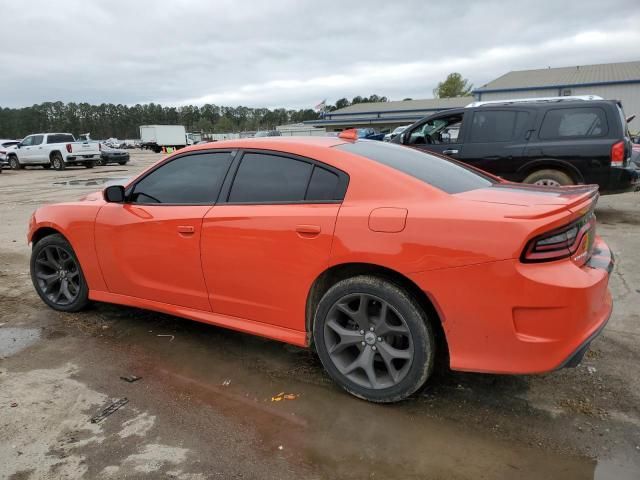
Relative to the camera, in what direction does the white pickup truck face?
facing away from the viewer and to the left of the viewer

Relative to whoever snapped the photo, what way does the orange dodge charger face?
facing away from the viewer and to the left of the viewer

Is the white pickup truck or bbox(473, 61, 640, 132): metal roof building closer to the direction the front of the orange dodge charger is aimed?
the white pickup truck

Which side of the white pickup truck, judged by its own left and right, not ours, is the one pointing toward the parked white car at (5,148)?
front

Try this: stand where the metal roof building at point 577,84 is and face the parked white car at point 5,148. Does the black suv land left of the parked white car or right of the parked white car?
left

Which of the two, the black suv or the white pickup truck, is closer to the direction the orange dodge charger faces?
the white pickup truck

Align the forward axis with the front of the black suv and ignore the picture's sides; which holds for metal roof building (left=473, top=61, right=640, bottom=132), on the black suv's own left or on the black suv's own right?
on the black suv's own right

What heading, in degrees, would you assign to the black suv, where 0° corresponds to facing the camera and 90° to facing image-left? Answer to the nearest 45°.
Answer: approximately 90°

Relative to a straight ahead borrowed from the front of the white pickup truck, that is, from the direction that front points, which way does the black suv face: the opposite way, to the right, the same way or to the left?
the same way

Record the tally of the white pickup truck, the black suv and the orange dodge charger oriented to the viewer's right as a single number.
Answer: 0

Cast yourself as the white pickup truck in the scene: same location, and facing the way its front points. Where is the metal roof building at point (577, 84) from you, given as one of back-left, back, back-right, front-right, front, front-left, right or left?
back-right

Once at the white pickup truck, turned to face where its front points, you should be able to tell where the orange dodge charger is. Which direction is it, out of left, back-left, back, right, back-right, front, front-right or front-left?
back-left

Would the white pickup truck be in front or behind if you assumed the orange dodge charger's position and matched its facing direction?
in front
